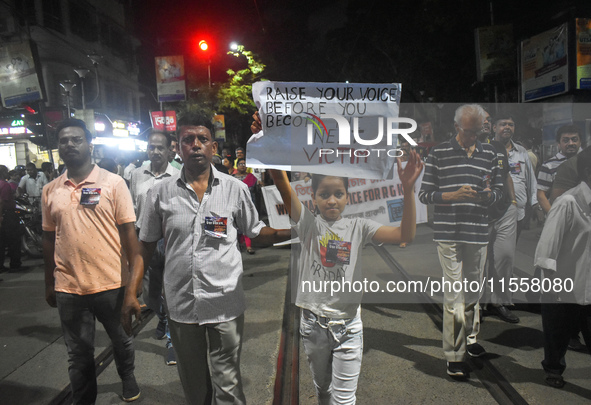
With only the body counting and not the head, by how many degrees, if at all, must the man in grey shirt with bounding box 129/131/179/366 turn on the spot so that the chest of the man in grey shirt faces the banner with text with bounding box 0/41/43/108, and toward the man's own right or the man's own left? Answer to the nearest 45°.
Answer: approximately 180°

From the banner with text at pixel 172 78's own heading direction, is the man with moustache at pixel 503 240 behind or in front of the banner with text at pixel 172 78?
in front

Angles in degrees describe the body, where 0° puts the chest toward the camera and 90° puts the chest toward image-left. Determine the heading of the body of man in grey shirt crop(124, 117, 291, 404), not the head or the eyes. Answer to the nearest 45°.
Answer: approximately 0°

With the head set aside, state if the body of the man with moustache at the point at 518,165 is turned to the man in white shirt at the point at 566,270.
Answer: yes

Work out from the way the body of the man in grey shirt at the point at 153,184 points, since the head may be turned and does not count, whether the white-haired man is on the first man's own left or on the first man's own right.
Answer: on the first man's own left

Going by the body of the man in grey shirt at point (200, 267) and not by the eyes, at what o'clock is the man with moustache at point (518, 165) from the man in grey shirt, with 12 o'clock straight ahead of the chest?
The man with moustache is roughly at 8 o'clock from the man in grey shirt.

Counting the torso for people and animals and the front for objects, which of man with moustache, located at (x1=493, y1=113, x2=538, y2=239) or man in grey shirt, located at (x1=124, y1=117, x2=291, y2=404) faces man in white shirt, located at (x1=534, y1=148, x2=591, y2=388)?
the man with moustache

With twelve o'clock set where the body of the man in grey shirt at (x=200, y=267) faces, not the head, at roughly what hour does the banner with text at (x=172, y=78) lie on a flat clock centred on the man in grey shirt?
The banner with text is roughly at 6 o'clock from the man in grey shirt.

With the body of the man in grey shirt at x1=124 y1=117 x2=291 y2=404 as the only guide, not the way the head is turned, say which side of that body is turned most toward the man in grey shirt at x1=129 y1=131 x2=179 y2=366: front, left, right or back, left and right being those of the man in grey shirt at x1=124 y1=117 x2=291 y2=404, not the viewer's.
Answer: back

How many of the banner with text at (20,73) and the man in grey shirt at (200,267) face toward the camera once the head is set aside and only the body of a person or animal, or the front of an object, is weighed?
2

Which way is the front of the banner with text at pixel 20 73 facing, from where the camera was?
facing the viewer

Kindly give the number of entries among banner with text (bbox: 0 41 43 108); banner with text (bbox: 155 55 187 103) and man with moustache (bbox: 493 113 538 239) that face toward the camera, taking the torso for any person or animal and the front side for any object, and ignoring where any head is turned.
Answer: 3

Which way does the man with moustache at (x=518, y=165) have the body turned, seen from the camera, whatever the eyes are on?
toward the camera

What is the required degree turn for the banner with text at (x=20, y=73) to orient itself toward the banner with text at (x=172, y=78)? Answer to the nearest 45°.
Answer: approximately 90° to its left
